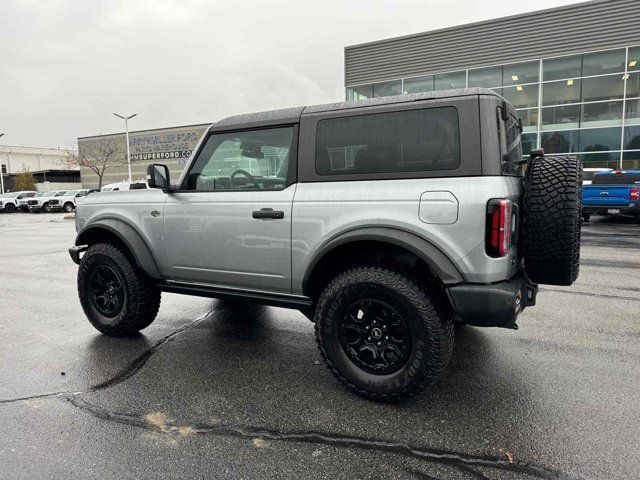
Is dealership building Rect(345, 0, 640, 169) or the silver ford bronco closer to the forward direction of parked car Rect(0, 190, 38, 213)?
the silver ford bronco

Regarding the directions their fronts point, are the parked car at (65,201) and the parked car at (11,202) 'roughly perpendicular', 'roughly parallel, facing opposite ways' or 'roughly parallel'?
roughly parallel

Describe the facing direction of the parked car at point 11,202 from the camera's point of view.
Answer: facing the viewer and to the left of the viewer

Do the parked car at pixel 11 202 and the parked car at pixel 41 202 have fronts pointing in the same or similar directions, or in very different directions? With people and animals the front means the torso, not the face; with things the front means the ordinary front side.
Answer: same or similar directions

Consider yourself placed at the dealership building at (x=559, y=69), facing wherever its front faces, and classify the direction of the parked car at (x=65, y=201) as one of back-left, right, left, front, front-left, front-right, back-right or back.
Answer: front-right

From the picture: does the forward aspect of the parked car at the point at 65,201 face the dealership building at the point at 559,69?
no

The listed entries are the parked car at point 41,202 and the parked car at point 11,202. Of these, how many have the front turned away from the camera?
0

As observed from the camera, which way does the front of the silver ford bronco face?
facing away from the viewer and to the left of the viewer

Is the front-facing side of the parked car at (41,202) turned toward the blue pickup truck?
no

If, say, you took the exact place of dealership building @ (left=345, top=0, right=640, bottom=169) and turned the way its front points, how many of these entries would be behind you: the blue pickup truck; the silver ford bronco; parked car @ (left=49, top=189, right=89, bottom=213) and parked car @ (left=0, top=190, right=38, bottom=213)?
0

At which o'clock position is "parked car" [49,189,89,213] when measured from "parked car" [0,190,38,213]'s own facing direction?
"parked car" [49,189,89,213] is roughly at 9 o'clock from "parked car" [0,190,38,213].

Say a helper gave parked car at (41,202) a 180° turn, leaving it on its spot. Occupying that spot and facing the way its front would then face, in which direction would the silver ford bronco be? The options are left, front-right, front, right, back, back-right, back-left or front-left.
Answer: back-right

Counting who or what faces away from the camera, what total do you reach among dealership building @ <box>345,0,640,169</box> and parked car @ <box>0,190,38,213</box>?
0

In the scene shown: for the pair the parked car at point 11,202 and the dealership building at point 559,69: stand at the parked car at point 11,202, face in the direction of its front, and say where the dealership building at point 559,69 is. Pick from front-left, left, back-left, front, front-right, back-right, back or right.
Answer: left

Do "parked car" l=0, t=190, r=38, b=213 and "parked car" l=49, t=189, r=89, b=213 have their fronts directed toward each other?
no

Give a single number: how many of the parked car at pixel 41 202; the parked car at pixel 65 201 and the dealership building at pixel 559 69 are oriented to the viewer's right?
0

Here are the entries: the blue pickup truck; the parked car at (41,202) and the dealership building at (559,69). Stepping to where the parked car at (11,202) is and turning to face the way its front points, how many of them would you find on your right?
0

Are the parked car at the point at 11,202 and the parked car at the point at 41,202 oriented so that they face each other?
no

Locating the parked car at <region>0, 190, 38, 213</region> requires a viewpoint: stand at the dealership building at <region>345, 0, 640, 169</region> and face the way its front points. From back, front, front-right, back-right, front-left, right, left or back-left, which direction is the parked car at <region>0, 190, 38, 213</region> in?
front-right

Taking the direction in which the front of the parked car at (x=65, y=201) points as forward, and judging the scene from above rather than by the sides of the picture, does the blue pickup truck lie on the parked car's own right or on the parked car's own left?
on the parked car's own left

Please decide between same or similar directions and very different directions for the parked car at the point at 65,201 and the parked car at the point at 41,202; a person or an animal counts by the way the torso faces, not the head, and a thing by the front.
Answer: same or similar directions

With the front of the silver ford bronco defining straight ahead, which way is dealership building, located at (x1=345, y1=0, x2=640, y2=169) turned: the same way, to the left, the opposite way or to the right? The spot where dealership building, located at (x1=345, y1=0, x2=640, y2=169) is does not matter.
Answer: to the left

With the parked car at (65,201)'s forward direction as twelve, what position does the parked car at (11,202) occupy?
the parked car at (11,202) is roughly at 3 o'clock from the parked car at (65,201).
